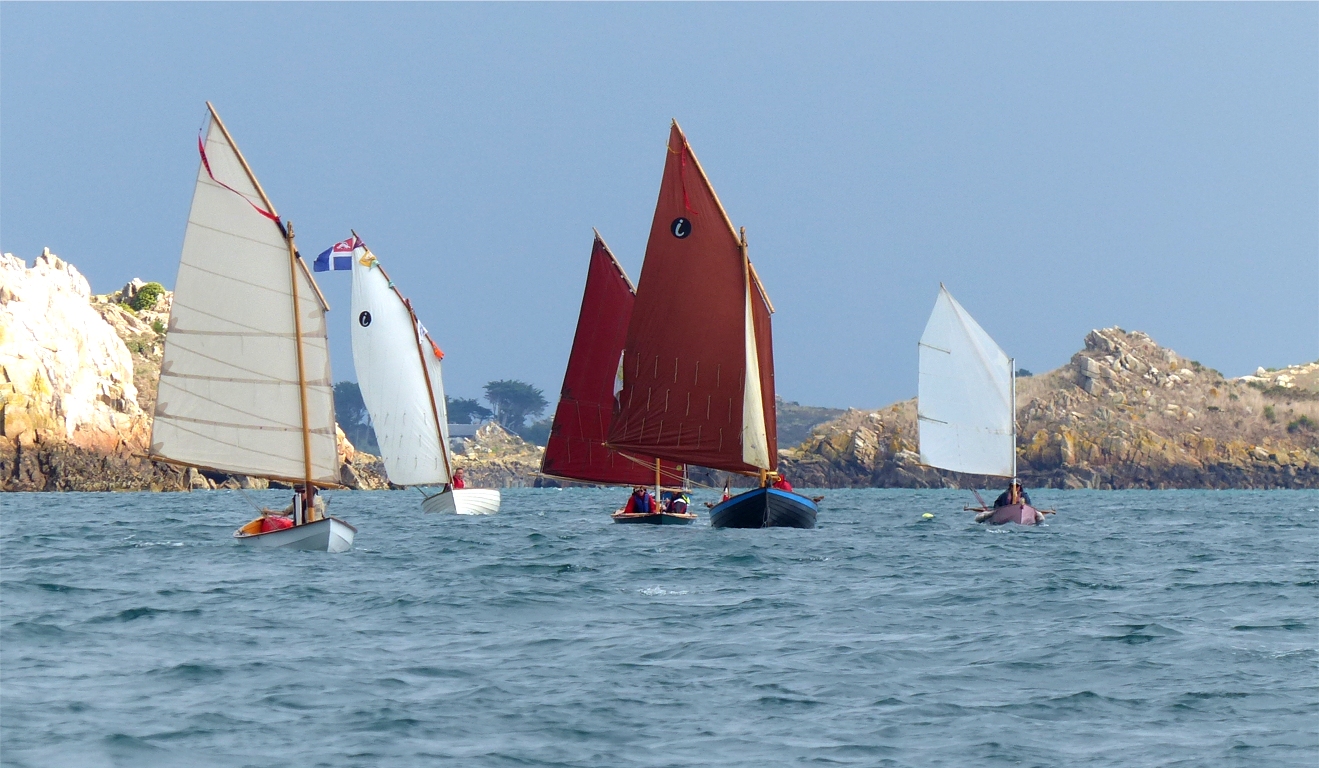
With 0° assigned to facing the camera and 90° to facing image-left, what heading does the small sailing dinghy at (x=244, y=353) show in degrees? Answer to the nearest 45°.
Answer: approximately 315°

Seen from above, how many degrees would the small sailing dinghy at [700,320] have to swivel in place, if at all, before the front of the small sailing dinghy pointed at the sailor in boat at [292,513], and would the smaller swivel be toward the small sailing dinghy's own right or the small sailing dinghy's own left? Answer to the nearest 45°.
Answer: approximately 45° to the small sailing dinghy's own right

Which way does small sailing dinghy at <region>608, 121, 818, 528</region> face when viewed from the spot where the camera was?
facing the viewer
